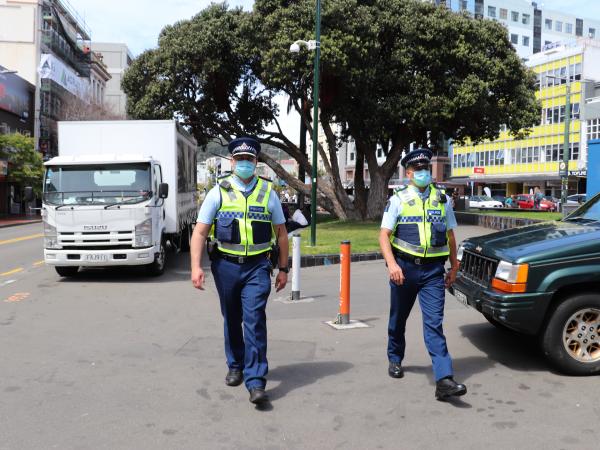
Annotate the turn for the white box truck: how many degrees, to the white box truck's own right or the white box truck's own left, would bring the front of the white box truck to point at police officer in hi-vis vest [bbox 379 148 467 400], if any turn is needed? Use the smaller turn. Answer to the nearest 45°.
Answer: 0° — it already faces them

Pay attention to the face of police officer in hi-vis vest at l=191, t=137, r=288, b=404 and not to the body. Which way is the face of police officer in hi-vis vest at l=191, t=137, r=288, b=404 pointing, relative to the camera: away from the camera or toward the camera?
toward the camera

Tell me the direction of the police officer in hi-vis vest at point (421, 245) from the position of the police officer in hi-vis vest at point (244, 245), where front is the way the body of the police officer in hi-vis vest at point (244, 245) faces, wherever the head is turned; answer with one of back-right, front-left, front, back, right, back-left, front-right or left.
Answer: left

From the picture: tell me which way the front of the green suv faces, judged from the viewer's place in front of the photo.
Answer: facing the viewer and to the left of the viewer

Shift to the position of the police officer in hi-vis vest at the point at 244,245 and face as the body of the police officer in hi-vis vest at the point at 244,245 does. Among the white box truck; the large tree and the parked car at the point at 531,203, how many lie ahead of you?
0

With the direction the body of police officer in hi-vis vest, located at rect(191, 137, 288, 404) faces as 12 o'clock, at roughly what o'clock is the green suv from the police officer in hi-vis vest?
The green suv is roughly at 9 o'clock from the police officer in hi-vis vest.

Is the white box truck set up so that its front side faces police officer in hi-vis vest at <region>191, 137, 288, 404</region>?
yes

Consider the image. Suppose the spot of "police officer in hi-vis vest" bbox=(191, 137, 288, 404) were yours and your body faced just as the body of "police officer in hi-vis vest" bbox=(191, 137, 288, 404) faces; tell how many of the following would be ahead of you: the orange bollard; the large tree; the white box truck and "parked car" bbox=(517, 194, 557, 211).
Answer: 0

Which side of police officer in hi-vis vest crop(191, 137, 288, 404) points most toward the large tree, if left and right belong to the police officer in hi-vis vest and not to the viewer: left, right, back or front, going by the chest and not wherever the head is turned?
back

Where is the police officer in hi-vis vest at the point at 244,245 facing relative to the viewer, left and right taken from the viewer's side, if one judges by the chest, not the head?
facing the viewer

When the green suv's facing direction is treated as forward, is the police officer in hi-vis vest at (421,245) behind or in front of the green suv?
in front

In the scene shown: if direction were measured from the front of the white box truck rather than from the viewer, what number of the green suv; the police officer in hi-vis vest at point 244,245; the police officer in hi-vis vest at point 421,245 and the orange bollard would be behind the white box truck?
0

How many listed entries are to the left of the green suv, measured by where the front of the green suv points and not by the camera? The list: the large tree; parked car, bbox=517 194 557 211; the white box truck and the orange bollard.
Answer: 0

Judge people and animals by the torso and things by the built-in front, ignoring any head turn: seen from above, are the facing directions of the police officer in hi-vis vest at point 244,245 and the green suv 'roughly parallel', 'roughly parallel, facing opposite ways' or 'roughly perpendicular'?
roughly perpendicular

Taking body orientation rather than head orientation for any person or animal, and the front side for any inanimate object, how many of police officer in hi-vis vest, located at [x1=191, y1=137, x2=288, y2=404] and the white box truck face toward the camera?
2

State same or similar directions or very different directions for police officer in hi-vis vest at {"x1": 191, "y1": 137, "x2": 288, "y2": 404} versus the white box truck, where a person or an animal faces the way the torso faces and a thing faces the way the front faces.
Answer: same or similar directions

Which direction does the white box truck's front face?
toward the camera

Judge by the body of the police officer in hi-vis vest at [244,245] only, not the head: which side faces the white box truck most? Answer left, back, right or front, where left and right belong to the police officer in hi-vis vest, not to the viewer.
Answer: back
